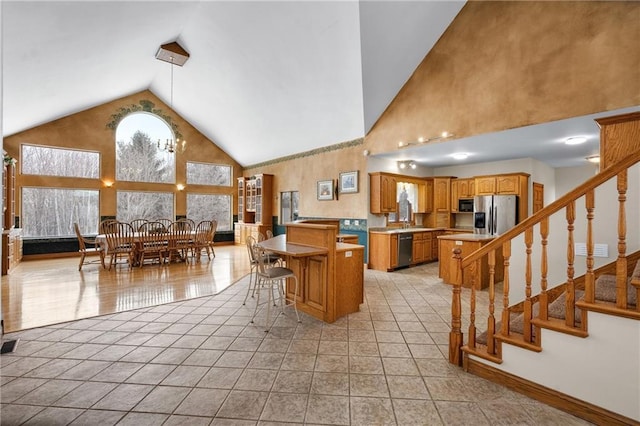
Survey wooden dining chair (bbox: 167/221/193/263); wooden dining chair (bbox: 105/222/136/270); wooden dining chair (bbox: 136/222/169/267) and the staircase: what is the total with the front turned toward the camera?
0

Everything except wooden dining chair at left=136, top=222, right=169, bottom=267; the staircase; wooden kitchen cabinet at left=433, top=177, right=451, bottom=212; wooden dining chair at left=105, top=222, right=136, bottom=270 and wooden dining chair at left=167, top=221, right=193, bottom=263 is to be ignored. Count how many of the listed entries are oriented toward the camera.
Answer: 1

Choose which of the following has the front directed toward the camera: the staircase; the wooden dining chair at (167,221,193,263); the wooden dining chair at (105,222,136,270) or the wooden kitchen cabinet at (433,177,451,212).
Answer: the wooden kitchen cabinet

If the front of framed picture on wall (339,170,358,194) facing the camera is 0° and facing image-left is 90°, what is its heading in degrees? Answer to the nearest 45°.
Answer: approximately 45°

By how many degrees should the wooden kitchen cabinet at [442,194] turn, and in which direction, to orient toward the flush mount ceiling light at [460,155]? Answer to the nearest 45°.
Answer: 0° — it already faces it

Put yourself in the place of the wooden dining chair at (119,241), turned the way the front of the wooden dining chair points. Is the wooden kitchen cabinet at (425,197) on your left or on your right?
on your right

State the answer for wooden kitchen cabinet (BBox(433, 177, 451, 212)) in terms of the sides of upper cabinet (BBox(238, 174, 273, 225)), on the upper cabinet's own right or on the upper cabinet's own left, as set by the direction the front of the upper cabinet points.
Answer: on the upper cabinet's own left

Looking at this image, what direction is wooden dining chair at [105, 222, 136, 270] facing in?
away from the camera

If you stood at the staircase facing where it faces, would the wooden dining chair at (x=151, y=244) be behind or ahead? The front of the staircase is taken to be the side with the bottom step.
ahead

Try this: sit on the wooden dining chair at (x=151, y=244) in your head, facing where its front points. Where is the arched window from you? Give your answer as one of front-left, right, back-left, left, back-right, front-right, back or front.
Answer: front

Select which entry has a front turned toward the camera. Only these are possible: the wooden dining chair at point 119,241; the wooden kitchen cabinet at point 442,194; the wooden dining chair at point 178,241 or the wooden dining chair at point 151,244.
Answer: the wooden kitchen cabinet

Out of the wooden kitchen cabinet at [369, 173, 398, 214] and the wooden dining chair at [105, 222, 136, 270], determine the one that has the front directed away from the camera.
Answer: the wooden dining chair

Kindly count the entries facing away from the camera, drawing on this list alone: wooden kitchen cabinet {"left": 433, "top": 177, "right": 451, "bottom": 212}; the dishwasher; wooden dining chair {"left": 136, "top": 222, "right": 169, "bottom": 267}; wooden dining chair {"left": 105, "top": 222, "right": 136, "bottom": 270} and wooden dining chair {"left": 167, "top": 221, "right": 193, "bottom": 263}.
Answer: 3

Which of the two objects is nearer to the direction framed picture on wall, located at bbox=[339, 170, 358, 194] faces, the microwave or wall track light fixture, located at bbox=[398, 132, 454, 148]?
the wall track light fixture

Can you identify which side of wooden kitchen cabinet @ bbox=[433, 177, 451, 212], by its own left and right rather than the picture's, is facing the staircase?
front

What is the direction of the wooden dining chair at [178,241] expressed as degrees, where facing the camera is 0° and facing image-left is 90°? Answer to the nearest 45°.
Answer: approximately 180°
